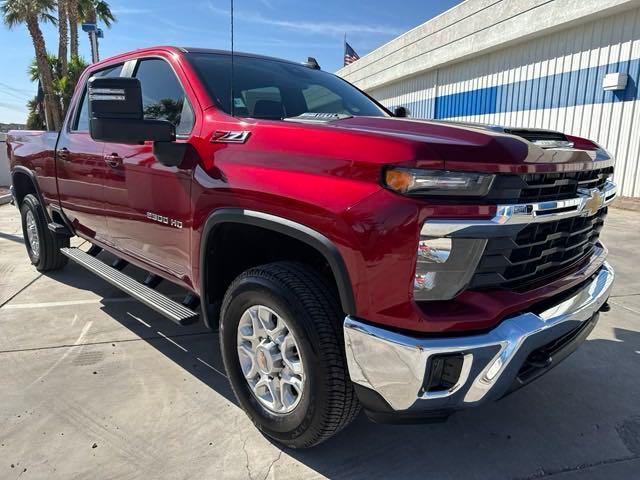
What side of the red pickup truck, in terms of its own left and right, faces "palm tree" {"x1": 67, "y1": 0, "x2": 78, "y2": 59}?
back

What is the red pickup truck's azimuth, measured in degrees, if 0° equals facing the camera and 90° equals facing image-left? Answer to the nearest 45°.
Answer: approximately 315°

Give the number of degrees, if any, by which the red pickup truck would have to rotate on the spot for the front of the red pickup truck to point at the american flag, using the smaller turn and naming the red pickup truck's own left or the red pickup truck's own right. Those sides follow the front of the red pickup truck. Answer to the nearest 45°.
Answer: approximately 135° to the red pickup truck's own left

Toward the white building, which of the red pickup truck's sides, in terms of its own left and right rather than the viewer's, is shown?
left

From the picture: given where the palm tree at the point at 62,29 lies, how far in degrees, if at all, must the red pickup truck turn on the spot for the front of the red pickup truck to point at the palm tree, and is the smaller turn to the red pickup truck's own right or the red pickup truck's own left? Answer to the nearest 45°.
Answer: approximately 180°

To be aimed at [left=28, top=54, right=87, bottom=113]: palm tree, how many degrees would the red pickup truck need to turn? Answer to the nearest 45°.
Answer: approximately 180°

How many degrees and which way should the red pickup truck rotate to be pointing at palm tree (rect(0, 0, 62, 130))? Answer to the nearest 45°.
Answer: approximately 180°
